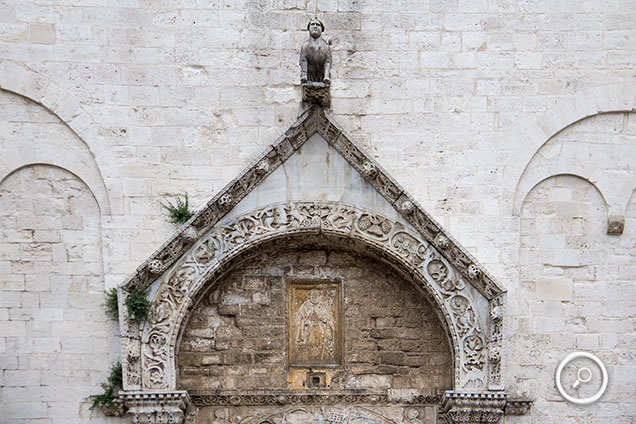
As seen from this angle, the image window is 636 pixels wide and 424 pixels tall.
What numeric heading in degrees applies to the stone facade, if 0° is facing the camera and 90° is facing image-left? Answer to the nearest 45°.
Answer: approximately 0°

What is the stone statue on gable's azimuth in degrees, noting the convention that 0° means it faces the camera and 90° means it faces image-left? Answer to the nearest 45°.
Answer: approximately 0°
